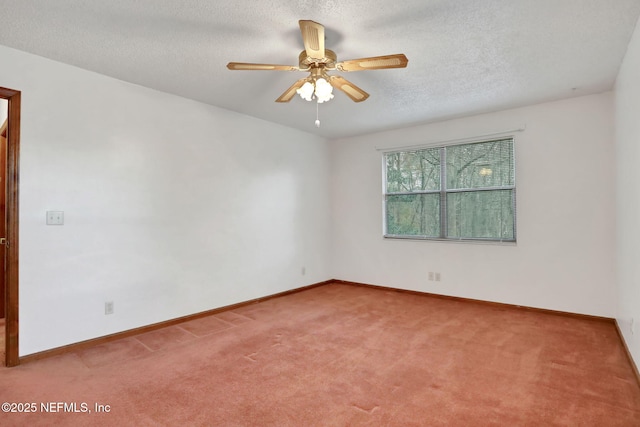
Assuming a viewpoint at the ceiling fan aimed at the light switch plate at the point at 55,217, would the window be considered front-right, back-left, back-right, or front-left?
back-right

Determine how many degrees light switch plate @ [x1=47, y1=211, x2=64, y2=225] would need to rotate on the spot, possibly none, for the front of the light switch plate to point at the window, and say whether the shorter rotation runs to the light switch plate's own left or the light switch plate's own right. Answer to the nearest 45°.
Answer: approximately 90° to the light switch plate's own left

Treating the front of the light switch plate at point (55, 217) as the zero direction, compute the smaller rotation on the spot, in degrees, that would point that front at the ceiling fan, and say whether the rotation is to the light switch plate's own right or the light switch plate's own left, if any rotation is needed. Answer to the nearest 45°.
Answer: approximately 45° to the light switch plate's own left
